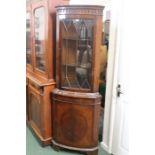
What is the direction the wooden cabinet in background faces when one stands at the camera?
facing the viewer and to the left of the viewer

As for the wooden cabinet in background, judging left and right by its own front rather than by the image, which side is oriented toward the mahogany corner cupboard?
left

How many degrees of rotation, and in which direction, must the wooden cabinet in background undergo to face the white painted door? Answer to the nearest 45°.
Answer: approximately 90° to its left
